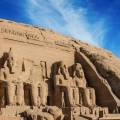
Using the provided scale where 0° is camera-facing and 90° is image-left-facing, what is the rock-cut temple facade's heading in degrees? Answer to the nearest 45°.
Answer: approximately 315°
